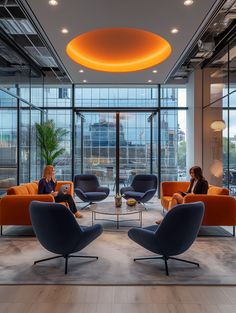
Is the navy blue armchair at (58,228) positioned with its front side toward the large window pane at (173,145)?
yes

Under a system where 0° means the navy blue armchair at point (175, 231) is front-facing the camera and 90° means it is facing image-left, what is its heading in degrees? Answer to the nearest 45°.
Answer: approximately 135°

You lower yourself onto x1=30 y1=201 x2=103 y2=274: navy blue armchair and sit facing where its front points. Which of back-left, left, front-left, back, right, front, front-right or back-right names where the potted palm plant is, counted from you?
front-left

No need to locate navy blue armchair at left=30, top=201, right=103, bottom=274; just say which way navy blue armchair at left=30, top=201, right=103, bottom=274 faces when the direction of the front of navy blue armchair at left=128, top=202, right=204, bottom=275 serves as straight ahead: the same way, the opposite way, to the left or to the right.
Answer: to the right

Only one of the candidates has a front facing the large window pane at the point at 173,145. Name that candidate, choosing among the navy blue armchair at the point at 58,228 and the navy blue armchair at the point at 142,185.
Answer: the navy blue armchair at the point at 58,228

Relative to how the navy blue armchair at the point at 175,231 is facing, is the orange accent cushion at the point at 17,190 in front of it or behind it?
in front

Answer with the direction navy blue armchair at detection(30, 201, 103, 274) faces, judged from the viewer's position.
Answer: facing away from the viewer and to the right of the viewer

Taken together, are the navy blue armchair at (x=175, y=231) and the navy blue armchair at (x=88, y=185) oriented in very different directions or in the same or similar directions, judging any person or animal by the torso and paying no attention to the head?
very different directions

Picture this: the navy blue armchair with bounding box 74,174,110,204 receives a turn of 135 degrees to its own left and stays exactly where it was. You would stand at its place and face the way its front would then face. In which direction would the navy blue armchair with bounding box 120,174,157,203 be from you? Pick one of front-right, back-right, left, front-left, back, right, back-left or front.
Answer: right

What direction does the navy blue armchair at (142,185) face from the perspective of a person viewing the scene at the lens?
facing the viewer and to the left of the viewer

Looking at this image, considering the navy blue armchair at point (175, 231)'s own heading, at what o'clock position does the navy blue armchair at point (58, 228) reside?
the navy blue armchair at point (58, 228) is roughly at 10 o'clock from the navy blue armchair at point (175, 231).

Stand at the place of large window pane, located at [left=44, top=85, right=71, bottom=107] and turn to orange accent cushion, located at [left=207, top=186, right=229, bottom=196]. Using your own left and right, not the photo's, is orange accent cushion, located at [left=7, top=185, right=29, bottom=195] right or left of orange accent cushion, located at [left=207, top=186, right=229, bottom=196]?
right
